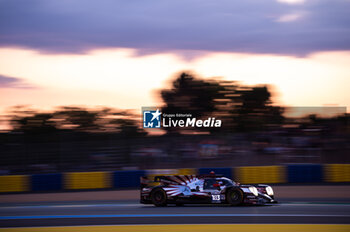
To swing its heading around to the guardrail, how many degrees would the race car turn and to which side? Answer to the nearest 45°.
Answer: approximately 135° to its left

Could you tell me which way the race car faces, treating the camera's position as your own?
facing the viewer and to the right of the viewer
